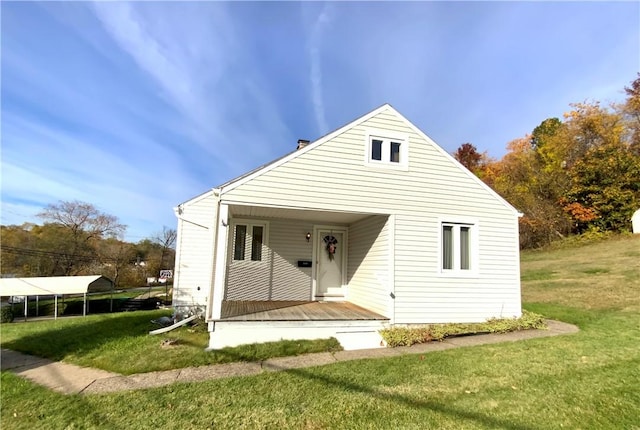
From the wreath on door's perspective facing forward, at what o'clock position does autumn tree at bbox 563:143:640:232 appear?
The autumn tree is roughly at 8 o'clock from the wreath on door.

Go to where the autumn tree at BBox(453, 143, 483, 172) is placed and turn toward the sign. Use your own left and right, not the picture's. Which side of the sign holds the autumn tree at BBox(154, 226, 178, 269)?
right

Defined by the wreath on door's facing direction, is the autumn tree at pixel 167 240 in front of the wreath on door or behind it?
behind

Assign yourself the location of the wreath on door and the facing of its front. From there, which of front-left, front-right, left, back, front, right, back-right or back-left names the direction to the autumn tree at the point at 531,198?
back-left

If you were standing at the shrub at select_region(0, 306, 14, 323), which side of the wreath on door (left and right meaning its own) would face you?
right

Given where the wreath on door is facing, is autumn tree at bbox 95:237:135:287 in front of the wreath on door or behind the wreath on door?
behind

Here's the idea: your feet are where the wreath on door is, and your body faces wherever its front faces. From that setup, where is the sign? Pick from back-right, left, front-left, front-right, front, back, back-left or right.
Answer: back-right

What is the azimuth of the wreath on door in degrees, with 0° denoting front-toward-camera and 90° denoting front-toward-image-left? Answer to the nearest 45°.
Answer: approximately 0°

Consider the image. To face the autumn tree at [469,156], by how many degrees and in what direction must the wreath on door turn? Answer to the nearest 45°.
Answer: approximately 135° to its left
